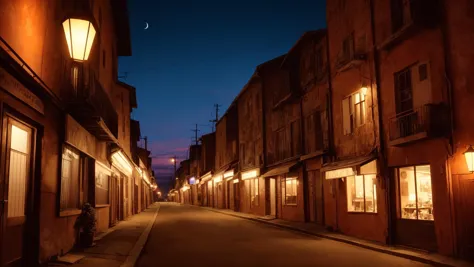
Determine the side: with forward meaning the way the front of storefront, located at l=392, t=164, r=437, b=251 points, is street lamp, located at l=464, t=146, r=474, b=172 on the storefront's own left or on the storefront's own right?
on the storefront's own left

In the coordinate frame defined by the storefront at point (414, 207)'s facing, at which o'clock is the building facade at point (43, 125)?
The building facade is roughly at 12 o'clock from the storefront.

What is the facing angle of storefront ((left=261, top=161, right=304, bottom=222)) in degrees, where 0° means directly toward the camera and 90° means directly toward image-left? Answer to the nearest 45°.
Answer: approximately 45°

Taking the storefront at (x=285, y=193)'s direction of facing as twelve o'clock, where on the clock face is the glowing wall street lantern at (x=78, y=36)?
The glowing wall street lantern is roughly at 11 o'clock from the storefront.

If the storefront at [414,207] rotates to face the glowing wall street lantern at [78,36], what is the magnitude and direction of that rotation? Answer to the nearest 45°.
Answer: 0° — it already faces it

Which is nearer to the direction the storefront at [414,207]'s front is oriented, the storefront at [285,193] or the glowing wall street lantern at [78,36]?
the glowing wall street lantern

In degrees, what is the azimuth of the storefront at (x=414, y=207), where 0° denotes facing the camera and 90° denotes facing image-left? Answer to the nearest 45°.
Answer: approximately 45°

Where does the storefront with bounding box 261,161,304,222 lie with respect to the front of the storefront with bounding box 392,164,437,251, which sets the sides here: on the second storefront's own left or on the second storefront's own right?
on the second storefront's own right
